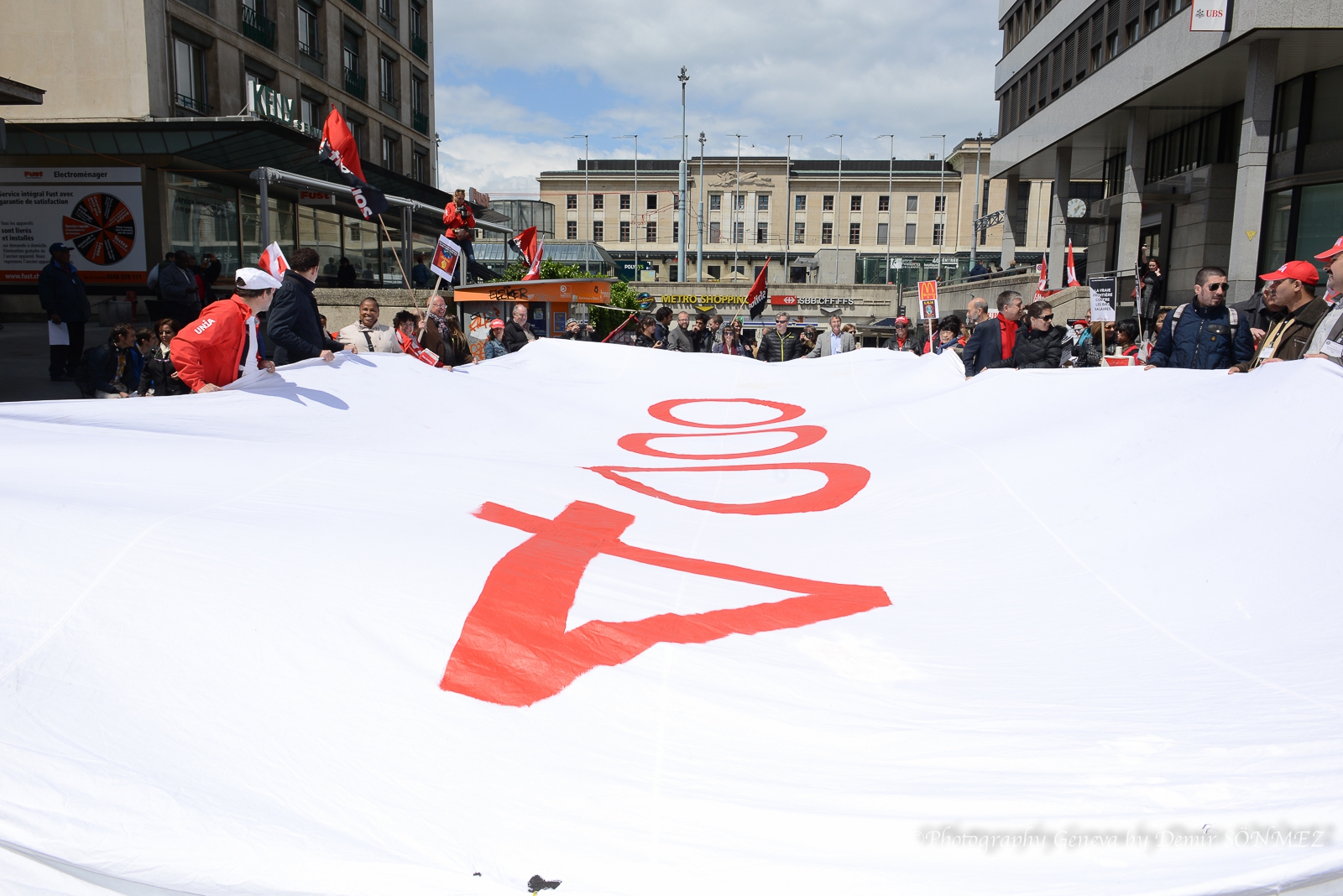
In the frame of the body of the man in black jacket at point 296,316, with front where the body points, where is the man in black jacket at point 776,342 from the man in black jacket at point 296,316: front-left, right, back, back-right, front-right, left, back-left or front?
front-left

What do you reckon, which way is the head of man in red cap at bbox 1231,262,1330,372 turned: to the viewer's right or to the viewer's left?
to the viewer's left

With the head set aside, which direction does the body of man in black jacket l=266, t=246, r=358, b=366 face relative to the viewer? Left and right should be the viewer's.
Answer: facing to the right of the viewer

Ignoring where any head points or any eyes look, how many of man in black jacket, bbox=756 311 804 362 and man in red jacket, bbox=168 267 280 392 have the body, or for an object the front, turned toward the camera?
1

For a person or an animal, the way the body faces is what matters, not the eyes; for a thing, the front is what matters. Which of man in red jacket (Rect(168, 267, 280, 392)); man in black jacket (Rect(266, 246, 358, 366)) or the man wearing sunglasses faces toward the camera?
the man wearing sunglasses

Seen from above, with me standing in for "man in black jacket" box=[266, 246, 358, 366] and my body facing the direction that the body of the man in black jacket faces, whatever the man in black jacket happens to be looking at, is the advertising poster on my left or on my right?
on my left

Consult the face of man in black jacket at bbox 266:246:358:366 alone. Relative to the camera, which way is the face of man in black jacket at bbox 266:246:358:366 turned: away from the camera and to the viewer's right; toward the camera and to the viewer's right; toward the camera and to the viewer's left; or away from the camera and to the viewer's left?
away from the camera and to the viewer's right

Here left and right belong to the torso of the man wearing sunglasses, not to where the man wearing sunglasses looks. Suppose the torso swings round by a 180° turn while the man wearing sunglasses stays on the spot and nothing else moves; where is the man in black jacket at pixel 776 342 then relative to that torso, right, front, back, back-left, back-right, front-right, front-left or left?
front-left

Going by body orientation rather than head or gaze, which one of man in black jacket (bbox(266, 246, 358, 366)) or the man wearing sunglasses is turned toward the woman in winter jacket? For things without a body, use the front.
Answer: the man in black jacket

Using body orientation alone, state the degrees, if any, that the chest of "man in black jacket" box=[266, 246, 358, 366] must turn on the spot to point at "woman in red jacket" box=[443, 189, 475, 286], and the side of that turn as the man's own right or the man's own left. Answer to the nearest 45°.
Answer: approximately 90° to the man's own left

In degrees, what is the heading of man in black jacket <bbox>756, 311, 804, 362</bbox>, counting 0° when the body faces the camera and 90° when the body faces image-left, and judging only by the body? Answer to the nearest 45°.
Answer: approximately 0°

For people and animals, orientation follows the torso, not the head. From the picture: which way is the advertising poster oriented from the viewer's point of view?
toward the camera

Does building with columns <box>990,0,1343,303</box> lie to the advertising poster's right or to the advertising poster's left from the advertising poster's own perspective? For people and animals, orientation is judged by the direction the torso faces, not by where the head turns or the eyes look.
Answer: on its left

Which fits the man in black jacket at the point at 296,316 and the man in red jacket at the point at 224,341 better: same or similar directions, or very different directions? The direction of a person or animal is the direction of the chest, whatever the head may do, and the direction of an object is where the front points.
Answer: same or similar directions
